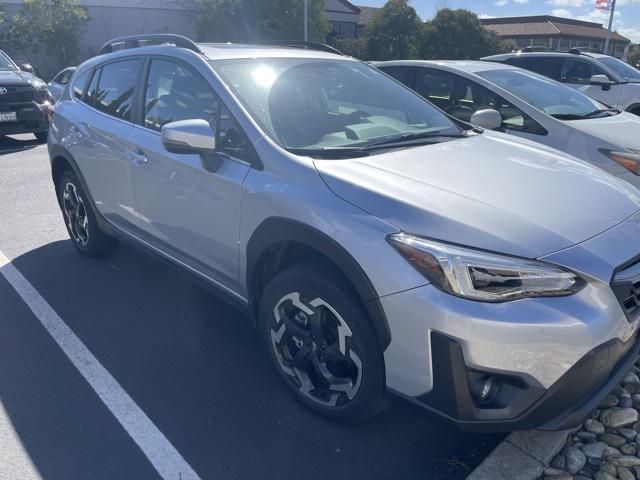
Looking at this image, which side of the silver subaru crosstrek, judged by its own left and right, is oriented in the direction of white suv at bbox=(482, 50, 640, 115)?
left

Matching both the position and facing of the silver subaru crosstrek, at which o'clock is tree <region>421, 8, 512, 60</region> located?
The tree is roughly at 8 o'clock from the silver subaru crosstrek.

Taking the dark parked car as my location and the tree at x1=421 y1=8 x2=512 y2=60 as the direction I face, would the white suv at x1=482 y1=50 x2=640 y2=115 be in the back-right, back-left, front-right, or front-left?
front-right

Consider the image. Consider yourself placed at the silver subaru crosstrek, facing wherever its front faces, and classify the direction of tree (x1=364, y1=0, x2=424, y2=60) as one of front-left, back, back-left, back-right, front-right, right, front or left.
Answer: back-left

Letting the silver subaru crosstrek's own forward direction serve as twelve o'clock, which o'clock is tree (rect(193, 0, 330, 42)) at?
The tree is roughly at 7 o'clock from the silver subaru crosstrek.

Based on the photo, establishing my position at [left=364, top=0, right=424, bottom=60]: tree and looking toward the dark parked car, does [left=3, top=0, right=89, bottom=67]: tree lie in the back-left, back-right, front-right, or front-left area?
front-right

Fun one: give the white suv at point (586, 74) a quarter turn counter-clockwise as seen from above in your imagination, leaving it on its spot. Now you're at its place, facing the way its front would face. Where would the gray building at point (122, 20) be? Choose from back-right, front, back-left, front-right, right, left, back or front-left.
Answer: left

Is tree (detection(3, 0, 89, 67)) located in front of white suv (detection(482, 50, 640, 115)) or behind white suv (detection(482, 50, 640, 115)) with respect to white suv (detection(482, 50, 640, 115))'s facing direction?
behind

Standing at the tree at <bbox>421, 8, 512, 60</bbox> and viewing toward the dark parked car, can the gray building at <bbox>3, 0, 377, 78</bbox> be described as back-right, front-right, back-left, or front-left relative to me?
front-right

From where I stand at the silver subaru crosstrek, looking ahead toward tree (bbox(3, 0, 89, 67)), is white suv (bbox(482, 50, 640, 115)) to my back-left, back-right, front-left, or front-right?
front-right

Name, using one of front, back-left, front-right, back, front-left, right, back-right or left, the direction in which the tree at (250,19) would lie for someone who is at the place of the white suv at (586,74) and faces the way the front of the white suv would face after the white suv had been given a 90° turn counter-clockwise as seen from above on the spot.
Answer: left

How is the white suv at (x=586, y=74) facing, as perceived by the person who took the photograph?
facing the viewer and to the right of the viewer

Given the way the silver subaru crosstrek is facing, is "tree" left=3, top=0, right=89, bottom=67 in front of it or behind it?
behind

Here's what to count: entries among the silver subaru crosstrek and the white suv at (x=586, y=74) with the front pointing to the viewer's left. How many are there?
0

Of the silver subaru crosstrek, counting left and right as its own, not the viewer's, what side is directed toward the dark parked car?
back

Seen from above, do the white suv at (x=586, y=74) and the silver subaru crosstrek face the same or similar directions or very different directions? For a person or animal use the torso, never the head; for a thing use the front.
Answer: same or similar directions

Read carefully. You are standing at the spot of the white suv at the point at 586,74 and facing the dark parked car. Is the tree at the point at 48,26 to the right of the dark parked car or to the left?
right
